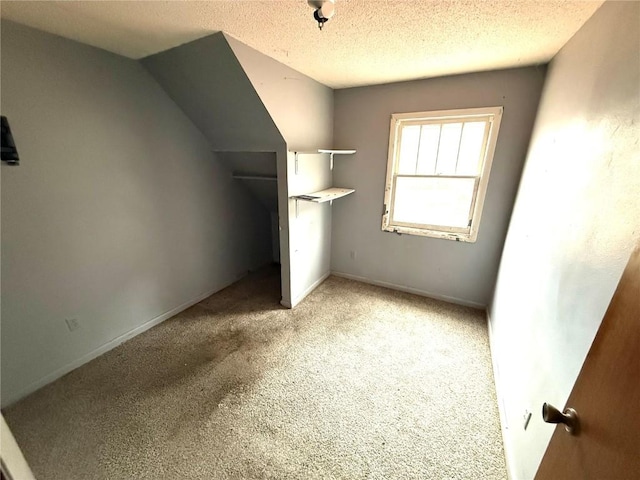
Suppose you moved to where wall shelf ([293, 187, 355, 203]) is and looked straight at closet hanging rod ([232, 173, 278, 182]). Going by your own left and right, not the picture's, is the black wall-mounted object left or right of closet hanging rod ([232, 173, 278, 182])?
left

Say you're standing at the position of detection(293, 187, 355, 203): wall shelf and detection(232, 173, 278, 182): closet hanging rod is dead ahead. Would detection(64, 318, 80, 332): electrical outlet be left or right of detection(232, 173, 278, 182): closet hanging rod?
left

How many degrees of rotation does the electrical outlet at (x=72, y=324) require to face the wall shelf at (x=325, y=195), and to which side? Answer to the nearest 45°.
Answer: approximately 45° to its left

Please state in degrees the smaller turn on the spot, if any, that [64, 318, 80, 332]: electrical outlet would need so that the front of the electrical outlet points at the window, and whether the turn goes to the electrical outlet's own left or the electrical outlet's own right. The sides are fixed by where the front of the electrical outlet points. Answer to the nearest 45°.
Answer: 0° — it already faces it

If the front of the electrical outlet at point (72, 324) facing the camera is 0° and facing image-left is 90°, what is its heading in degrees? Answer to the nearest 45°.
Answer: approximately 315°
